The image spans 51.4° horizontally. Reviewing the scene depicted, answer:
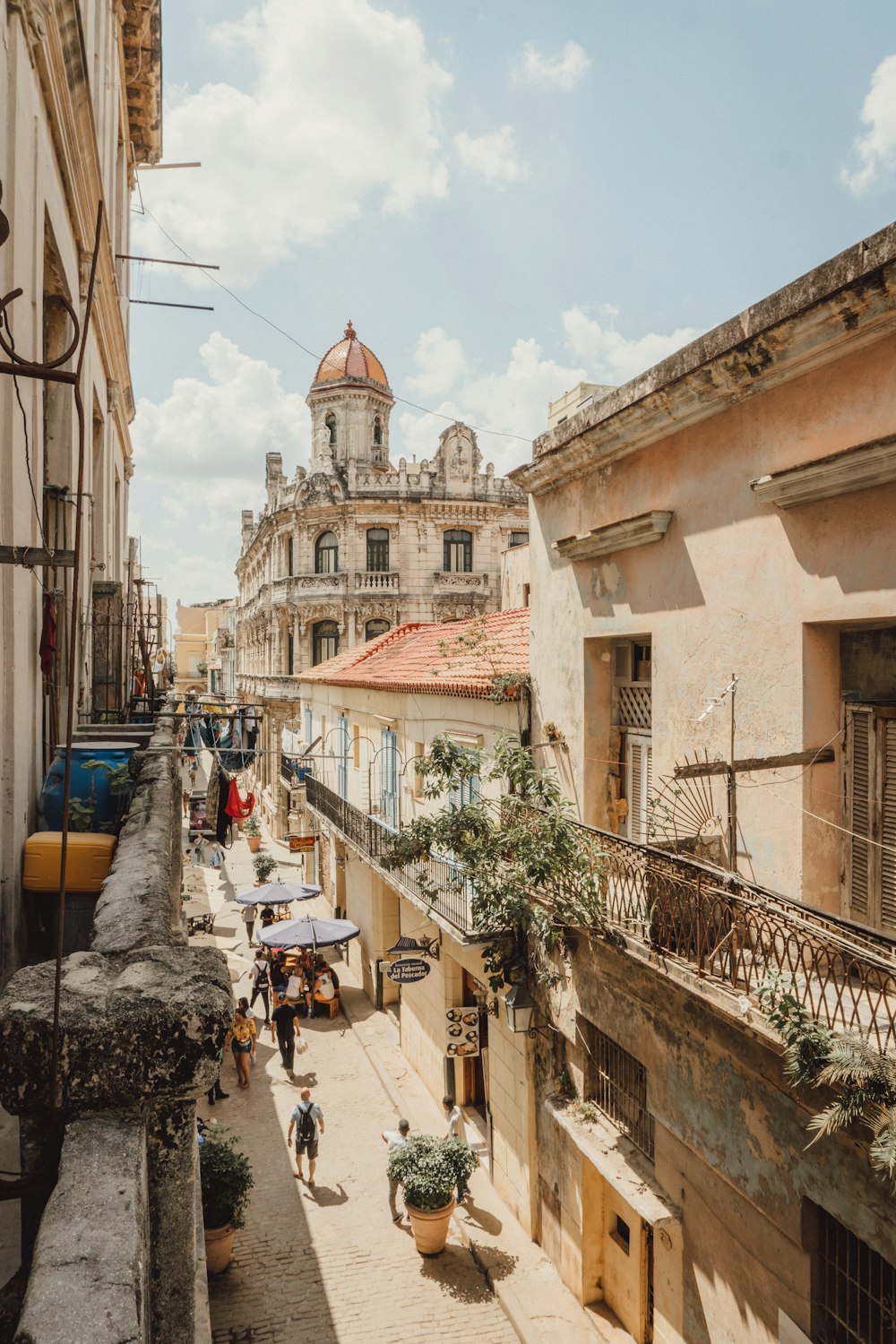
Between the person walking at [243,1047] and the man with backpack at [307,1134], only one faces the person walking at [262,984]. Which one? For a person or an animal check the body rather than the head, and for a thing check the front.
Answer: the man with backpack

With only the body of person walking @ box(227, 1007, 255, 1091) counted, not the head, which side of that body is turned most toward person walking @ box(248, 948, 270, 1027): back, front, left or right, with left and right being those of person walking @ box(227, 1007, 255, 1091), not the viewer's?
back

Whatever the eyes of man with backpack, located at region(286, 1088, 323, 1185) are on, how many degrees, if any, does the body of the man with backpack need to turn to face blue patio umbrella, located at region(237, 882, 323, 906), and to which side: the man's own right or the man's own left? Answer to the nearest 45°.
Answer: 0° — they already face it

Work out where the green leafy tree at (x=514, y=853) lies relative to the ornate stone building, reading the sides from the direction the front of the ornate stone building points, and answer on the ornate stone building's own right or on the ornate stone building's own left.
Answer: on the ornate stone building's own left

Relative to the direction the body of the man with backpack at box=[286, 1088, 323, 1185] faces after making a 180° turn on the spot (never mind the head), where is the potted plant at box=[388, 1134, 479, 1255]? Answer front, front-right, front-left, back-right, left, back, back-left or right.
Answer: front-left

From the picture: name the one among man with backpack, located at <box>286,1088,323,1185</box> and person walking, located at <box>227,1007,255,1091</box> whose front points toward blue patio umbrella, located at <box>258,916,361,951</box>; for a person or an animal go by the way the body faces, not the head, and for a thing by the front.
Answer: the man with backpack

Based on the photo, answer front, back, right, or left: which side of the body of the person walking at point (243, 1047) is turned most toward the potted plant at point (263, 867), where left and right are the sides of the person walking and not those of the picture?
back

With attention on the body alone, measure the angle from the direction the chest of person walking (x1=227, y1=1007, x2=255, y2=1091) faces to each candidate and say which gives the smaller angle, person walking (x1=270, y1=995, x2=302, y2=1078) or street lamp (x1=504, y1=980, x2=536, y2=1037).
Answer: the street lamp

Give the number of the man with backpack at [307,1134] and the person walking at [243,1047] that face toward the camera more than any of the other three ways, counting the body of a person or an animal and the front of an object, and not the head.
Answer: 1

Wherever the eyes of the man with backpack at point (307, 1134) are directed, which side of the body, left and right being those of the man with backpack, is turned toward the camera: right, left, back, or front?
back

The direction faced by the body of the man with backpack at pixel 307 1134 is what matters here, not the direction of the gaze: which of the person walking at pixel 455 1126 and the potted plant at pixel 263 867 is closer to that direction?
the potted plant

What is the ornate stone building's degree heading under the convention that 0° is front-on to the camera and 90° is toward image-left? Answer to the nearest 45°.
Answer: approximately 45°
